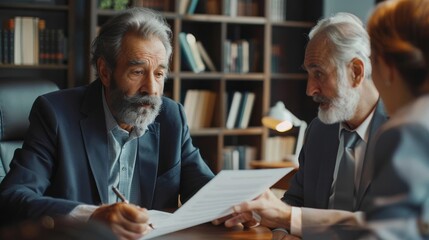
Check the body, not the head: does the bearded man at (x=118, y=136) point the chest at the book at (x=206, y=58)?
no

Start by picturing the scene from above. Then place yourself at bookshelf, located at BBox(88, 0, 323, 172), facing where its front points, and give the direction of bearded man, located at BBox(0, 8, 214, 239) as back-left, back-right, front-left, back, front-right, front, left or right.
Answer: front

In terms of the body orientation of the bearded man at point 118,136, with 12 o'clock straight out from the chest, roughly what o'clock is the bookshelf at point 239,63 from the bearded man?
The bookshelf is roughly at 8 o'clock from the bearded man.

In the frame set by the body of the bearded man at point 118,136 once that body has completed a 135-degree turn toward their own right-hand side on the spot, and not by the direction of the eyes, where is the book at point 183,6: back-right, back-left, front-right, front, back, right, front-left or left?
right

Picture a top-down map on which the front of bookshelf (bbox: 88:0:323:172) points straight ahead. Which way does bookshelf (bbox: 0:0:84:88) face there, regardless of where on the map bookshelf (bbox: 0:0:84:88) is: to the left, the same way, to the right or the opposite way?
the same way

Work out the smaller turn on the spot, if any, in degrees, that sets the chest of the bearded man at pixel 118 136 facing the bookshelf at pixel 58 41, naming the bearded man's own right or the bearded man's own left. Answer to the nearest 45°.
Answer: approximately 135° to the bearded man's own left

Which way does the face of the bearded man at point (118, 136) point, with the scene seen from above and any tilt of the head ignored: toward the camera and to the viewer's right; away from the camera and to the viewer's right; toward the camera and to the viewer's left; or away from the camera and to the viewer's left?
toward the camera and to the viewer's right

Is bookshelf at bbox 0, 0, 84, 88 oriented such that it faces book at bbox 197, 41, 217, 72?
no

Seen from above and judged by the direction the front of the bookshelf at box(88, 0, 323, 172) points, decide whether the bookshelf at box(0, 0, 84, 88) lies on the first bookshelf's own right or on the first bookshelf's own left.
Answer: on the first bookshelf's own right

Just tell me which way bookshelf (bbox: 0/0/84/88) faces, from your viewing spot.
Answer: facing the viewer

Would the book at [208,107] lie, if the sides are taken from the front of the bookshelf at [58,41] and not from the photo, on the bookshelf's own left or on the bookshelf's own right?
on the bookshelf's own left

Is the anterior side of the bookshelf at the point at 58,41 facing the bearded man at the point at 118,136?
yes

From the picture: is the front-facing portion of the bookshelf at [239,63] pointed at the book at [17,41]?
no

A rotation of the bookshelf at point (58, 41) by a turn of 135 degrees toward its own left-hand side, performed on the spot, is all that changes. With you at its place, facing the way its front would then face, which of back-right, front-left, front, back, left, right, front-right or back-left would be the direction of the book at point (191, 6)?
front-right

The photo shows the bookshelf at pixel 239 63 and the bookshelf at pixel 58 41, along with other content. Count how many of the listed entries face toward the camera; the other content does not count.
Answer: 2

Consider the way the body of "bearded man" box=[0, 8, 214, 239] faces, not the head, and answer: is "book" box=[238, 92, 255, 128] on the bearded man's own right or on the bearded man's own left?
on the bearded man's own left
